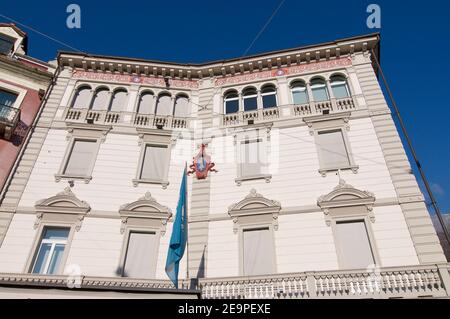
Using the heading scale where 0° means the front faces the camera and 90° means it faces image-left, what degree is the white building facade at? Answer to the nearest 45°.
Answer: approximately 0°

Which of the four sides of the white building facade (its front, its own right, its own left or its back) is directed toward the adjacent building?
right

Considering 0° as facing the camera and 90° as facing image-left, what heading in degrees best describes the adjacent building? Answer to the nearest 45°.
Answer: approximately 315°
